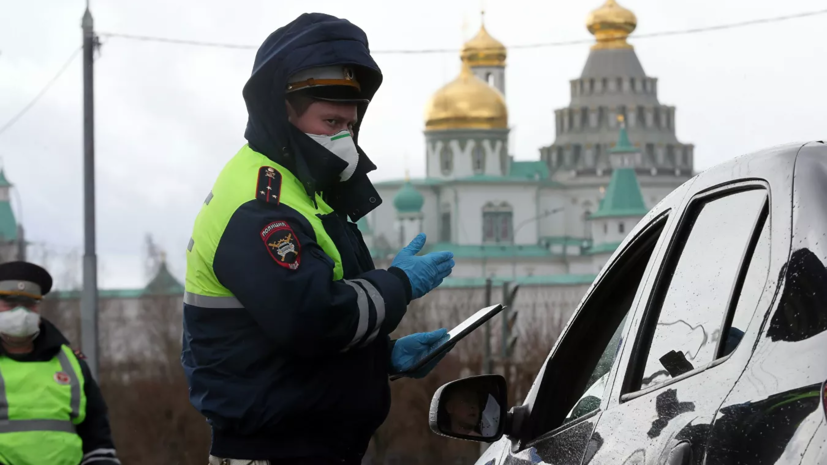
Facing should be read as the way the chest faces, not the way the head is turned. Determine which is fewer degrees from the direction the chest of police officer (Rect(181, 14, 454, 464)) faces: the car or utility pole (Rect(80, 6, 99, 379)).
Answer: the car

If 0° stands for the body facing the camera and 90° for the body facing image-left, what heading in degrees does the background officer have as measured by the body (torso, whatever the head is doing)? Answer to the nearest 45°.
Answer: approximately 0°

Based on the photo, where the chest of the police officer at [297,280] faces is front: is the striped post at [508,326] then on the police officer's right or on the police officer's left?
on the police officer's left

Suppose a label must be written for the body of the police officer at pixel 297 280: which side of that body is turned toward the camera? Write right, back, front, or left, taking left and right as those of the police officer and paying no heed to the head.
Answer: right

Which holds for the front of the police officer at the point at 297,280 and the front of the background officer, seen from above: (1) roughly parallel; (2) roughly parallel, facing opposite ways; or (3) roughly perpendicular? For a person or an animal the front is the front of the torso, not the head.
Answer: roughly perpendicular

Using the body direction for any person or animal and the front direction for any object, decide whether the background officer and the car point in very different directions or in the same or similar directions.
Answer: very different directions

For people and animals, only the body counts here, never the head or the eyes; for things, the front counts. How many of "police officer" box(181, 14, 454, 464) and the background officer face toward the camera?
1
